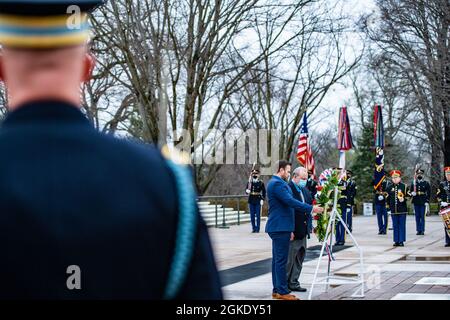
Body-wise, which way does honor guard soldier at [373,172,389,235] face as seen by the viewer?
toward the camera

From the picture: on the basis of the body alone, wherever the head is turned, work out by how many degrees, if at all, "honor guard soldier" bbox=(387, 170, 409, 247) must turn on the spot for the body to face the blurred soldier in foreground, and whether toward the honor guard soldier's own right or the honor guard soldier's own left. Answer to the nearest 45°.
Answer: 0° — they already face them

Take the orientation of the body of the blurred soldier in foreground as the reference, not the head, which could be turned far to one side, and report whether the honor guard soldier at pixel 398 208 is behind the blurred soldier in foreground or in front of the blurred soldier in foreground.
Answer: in front

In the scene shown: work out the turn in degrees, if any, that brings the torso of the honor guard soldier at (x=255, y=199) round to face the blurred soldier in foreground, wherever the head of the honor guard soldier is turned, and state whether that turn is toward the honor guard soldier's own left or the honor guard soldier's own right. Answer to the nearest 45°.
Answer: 0° — they already face them

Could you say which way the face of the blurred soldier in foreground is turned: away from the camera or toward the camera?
away from the camera

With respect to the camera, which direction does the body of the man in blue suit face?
to the viewer's right

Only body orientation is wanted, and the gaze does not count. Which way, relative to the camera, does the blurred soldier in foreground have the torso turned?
away from the camera

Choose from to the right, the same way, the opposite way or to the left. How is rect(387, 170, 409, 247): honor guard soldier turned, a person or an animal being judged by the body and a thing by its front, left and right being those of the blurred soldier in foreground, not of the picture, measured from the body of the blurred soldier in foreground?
the opposite way

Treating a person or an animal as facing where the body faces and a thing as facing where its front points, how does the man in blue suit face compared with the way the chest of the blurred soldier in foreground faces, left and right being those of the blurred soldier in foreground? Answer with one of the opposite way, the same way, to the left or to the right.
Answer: to the right

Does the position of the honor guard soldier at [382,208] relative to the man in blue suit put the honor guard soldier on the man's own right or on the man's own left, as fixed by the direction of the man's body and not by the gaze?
on the man's own left

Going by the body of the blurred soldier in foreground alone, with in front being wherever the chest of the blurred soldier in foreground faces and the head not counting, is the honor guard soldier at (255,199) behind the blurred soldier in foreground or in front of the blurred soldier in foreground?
in front

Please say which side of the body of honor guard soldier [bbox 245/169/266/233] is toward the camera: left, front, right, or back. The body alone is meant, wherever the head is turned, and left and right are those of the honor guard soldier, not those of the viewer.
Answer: front
